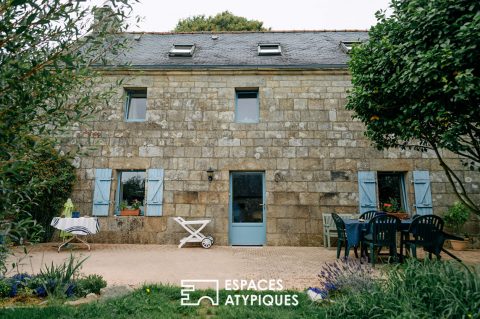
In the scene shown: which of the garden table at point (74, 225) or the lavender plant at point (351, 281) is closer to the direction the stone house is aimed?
the lavender plant

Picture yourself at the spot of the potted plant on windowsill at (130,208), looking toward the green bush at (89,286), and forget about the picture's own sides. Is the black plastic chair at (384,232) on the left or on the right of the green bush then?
left

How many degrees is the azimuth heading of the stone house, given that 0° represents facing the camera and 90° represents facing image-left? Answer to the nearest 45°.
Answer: approximately 0°

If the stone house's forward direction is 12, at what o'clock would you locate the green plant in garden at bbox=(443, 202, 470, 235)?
The green plant in garden is roughly at 9 o'clock from the stone house.

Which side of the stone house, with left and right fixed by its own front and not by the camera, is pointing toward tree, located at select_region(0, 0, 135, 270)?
front

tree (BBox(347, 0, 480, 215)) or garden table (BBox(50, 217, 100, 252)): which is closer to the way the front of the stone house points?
the tree

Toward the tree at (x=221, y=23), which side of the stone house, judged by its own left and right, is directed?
back

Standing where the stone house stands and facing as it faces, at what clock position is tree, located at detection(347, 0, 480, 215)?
The tree is roughly at 11 o'clock from the stone house.

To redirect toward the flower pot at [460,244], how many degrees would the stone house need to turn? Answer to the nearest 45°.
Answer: approximately 90° to its left

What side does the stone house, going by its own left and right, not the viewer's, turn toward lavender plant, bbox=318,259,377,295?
front

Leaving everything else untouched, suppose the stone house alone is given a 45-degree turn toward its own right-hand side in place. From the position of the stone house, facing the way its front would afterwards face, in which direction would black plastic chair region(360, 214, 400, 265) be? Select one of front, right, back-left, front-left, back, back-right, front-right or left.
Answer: left

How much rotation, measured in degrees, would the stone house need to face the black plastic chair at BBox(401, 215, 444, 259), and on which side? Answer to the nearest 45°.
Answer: approximately 45° to its left

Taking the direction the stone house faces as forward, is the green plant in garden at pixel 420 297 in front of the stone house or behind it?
in front

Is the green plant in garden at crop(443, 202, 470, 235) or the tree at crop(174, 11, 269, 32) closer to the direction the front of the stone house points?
the green plant in garden

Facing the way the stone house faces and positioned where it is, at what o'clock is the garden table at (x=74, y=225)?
The garden table is roughly at 2 o'clock from the stone house.
